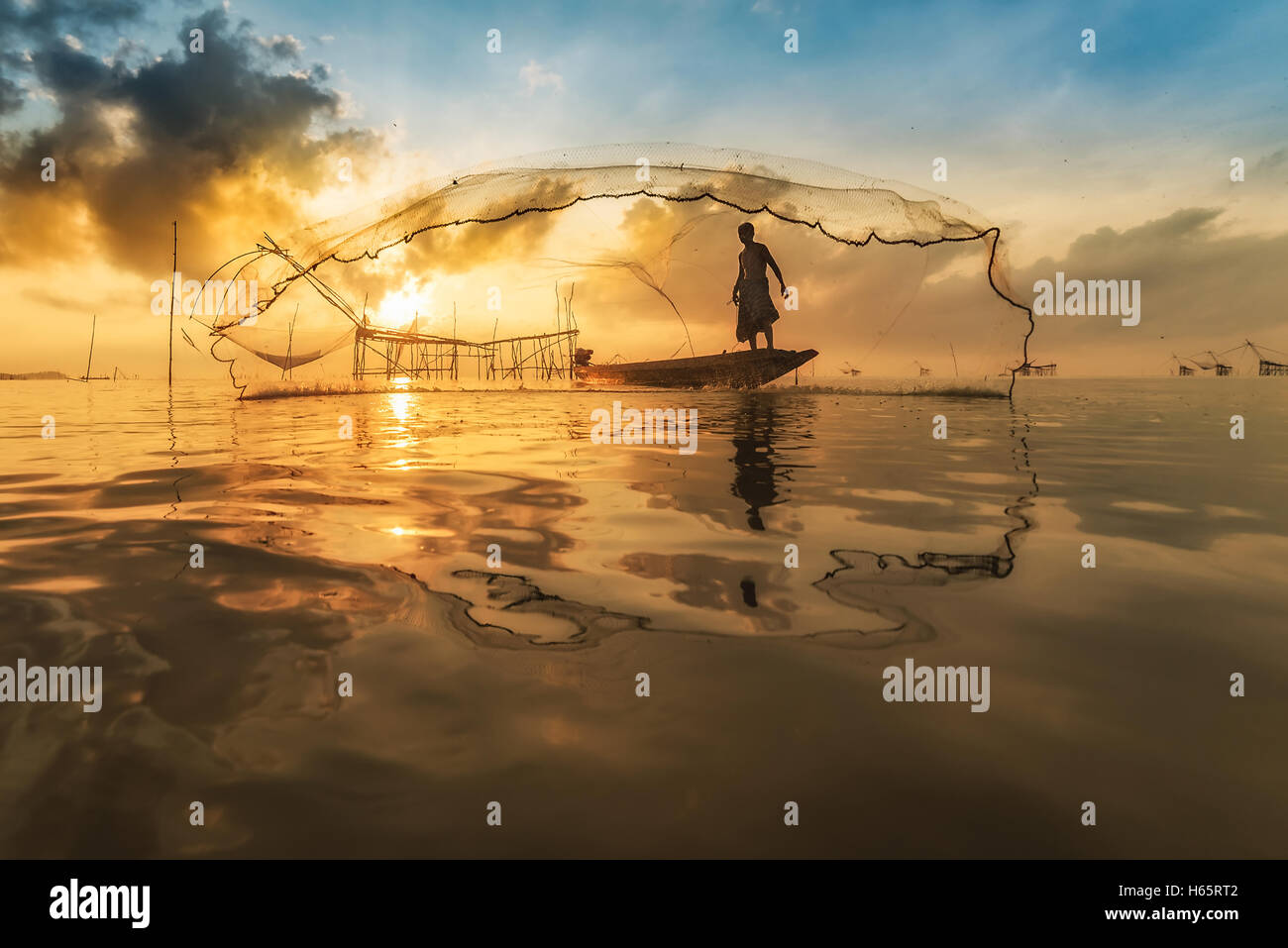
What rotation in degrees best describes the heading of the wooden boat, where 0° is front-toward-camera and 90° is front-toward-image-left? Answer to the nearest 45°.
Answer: approximately 270°
